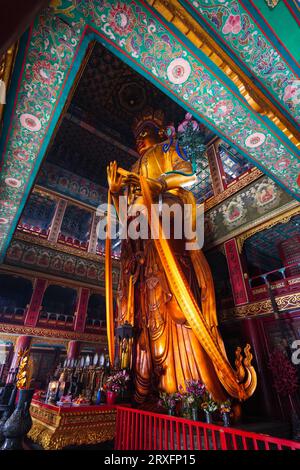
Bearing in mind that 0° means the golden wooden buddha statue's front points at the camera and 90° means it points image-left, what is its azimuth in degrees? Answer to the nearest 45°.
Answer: approximately 45°

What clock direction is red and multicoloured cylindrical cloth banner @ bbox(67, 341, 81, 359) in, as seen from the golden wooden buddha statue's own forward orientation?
The red and multicoloured cylindrical cloth banner is roughly at 3 o'clock from the golden wooden buddha statue.

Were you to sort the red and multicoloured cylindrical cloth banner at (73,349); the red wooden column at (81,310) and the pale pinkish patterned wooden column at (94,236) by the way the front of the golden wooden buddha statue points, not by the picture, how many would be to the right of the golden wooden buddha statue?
3

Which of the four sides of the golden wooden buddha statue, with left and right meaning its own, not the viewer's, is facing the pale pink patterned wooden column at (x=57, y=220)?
right

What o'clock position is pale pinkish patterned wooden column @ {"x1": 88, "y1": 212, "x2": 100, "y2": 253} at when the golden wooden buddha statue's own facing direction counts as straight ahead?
The pale pinkish patterned wooden column is roughly at 3 o'clock from the golden wooden buddha statue.

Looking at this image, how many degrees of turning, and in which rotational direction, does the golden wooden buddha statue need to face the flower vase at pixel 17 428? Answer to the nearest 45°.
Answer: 0° — it already faces it

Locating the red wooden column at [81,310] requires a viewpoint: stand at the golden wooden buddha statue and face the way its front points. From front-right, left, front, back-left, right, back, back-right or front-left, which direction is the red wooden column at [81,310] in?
right
